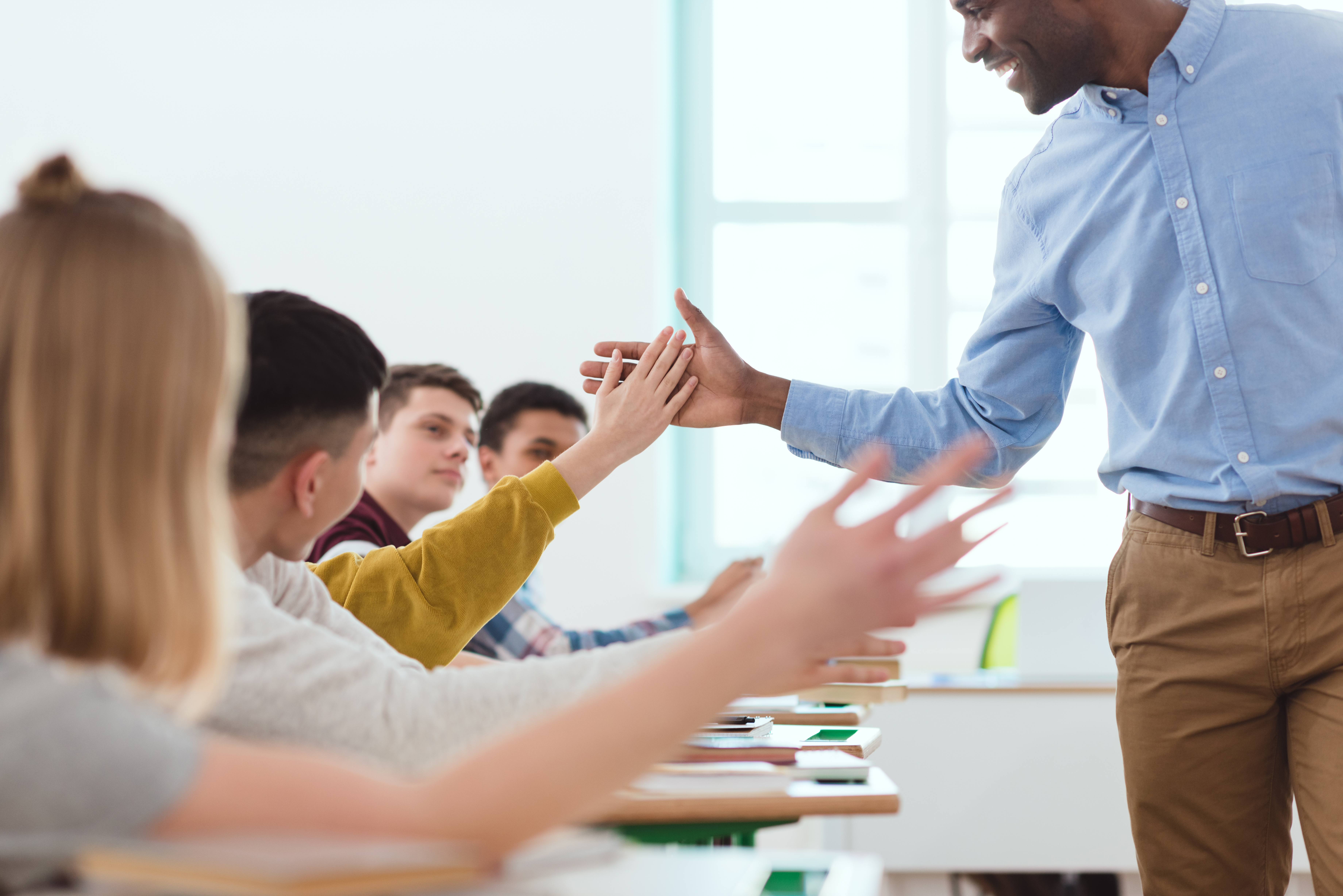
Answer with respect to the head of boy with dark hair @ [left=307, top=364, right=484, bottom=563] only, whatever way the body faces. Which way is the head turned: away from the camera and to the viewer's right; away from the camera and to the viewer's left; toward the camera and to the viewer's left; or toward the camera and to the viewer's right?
toward the camera and to the viewer's right

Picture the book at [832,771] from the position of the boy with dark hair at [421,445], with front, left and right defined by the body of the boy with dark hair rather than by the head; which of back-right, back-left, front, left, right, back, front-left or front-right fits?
front-right

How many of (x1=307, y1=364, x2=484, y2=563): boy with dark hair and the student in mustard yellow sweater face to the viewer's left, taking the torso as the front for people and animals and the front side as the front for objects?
0

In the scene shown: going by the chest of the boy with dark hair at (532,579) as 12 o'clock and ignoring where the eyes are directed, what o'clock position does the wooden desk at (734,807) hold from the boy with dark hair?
The wooden desk is roughly at 1 o'clock from the boy with dark hair.

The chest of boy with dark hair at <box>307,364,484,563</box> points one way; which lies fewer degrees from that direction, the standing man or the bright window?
the standing man

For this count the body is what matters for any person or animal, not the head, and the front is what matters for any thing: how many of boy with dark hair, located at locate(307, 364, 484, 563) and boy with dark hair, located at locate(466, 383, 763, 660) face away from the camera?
0

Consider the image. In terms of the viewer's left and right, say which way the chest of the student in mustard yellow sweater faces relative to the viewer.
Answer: facing away from the viewer and to the right of the viewer

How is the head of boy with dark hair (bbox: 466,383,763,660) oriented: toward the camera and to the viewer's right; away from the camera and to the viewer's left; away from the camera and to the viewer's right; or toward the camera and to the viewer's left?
toward the camera and to the viewer's right

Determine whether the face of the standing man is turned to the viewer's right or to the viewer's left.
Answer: to the viewer's left

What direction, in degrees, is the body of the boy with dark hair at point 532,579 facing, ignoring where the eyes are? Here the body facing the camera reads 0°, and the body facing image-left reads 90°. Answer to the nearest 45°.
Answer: approximately 315°

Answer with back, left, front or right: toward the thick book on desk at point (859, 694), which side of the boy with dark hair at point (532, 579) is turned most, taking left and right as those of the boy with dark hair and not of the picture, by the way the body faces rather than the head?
front

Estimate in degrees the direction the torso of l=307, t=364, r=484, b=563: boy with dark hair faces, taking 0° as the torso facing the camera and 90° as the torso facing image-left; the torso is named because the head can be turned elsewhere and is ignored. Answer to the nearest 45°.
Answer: approximately 315°

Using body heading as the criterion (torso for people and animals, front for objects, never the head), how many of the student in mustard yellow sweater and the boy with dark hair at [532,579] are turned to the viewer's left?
0

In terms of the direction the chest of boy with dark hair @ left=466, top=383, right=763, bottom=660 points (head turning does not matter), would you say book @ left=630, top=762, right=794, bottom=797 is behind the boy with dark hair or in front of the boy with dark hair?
in front
